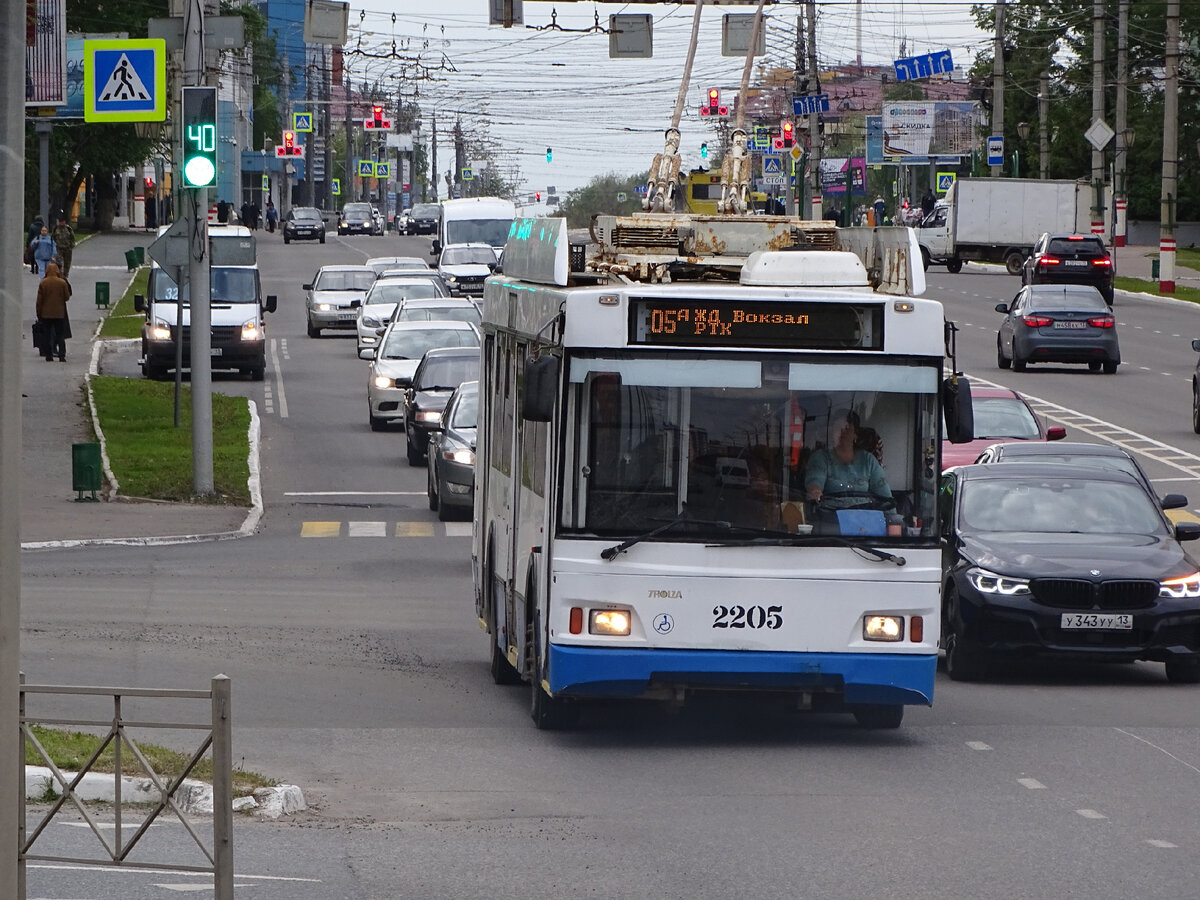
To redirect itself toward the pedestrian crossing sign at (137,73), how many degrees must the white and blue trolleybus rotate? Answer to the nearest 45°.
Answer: approximately 180°

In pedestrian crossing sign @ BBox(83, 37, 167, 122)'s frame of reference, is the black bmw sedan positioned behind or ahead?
ahead

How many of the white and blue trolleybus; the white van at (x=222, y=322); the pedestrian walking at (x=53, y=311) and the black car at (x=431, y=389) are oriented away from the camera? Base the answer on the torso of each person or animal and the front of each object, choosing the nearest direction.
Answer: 1

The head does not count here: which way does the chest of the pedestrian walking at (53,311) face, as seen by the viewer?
away from the camera

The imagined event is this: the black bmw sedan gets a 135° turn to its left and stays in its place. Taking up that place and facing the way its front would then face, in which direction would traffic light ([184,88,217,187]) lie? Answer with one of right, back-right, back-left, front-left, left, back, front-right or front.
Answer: left

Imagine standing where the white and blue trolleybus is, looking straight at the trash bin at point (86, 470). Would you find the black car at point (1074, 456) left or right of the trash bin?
right

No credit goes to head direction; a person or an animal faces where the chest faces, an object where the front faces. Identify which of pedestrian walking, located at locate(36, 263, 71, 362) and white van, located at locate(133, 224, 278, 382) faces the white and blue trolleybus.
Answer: the white van

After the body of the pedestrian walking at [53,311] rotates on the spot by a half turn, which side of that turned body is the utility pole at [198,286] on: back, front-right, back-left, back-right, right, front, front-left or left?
front

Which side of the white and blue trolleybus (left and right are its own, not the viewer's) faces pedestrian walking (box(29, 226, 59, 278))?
back
